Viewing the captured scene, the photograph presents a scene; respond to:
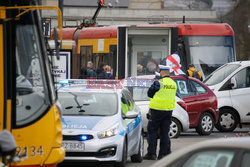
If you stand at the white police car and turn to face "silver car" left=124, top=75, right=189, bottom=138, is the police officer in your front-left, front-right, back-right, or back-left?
front-right

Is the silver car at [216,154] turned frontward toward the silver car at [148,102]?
no

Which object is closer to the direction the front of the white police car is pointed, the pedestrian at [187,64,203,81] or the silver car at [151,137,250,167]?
the silver car

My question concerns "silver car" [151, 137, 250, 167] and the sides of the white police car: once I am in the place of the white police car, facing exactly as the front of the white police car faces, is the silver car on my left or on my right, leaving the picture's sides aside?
on my left

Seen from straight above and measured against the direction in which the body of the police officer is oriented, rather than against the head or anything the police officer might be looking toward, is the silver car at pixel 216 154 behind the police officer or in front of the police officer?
behind

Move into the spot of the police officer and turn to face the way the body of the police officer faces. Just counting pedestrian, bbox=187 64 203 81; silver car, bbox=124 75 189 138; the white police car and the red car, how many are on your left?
1

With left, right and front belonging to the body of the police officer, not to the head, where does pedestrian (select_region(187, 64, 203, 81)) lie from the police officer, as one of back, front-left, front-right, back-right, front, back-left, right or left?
front-right

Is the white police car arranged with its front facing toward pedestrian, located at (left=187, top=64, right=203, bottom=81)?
no

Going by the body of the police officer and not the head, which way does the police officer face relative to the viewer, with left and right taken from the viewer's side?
facing away from the viewer and to the left of the viewer
